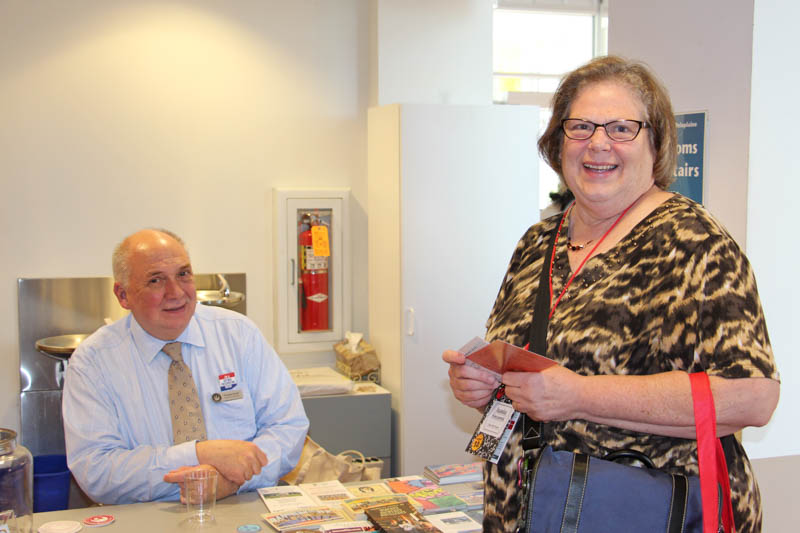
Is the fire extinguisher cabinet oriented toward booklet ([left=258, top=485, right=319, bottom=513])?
yes

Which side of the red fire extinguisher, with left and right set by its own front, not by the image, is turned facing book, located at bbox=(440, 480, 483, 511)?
front

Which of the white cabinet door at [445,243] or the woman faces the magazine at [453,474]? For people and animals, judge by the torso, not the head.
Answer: the white cabinet door

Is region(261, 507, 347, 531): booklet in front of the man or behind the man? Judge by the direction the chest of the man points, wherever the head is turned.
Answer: in front

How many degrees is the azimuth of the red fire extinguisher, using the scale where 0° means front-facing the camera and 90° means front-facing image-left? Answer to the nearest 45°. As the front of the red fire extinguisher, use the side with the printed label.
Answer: approximately 0°

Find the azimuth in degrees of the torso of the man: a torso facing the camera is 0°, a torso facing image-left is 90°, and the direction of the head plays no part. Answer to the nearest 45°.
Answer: approximately 0°

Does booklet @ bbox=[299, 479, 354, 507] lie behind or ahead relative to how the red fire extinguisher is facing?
ahead

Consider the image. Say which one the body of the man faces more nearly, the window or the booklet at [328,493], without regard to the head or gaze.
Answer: the booklet
